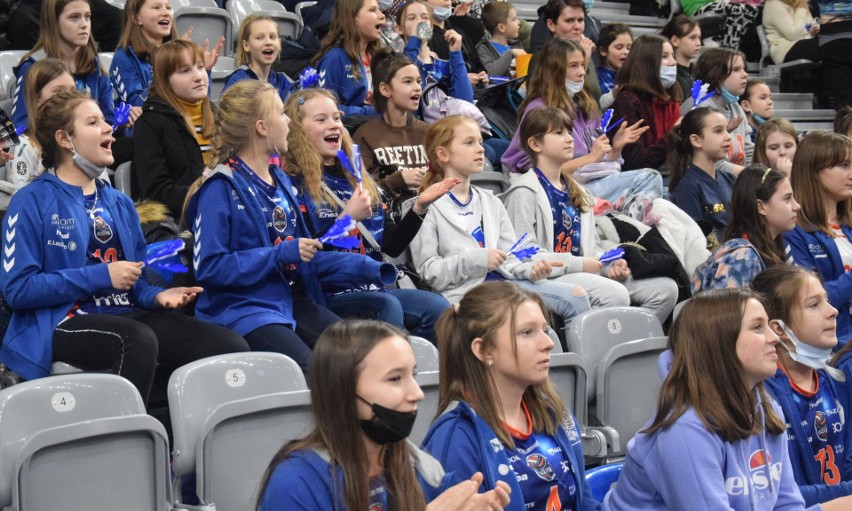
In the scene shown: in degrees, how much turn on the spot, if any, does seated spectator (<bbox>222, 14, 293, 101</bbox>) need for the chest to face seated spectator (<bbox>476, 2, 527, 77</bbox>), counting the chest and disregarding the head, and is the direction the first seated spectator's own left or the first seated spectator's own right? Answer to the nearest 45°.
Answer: approximately 90° to the first seated spectator's own left

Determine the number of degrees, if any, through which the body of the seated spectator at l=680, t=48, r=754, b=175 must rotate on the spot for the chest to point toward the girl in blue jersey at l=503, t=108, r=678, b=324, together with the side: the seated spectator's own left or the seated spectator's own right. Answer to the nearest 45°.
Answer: approximately 45° to the seated spectator's own right

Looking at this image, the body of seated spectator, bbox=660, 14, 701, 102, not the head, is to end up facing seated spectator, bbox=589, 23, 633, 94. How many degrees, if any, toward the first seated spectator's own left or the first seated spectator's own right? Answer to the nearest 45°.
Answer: approximately 90° to the first seated spectator's own right
